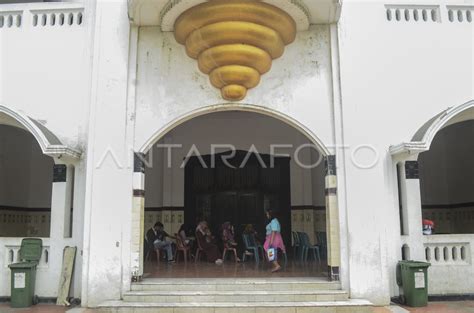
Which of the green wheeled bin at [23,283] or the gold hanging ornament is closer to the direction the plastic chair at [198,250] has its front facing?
the gold hanging ornament

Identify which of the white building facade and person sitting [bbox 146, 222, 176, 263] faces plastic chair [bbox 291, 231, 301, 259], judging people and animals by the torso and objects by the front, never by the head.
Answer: the person sitting

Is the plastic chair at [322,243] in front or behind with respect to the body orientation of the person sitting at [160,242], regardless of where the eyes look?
in front

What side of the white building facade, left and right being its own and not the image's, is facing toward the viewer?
front

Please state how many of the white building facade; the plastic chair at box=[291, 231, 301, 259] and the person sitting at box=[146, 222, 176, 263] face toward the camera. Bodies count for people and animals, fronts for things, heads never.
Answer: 1

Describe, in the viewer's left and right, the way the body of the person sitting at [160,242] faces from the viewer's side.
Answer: facing to the right of the viewer

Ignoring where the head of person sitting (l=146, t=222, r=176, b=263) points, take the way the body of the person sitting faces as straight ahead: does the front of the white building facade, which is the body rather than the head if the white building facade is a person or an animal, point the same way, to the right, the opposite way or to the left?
to the right
